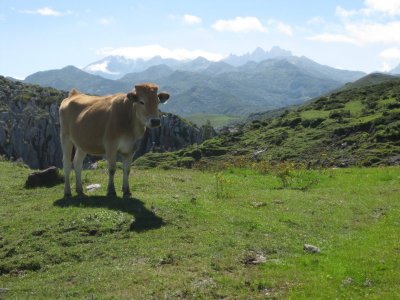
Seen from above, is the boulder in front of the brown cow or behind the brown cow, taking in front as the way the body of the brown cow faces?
behind

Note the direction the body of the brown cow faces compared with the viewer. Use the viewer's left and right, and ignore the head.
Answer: facing the viewer and to the right of the viewer
